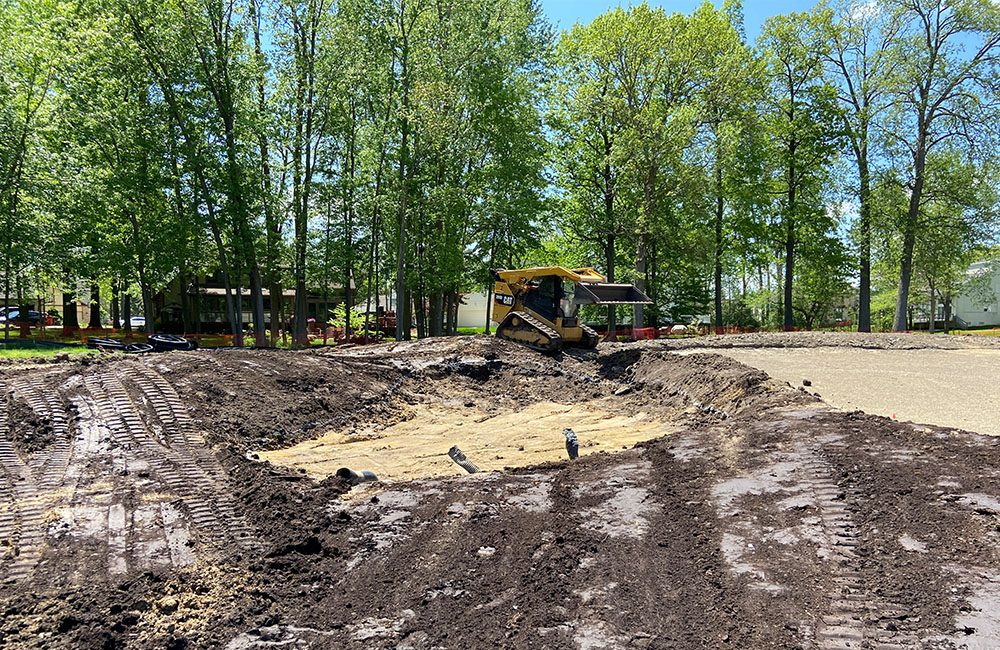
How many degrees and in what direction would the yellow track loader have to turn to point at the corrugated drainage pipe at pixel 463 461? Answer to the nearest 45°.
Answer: approximately 45° to its right

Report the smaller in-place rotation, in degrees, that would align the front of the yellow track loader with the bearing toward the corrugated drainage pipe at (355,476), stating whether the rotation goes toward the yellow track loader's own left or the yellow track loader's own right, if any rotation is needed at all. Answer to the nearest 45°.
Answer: approximately 45° to the yellow track loader's own right

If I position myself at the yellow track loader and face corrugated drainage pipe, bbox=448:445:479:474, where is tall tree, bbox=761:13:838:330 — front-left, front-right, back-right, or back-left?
back-left

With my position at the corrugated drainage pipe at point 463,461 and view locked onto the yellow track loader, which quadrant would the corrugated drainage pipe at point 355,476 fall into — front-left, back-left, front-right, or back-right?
back-left

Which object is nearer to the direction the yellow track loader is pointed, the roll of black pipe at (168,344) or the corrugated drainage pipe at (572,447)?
the corrugated drainage pipe

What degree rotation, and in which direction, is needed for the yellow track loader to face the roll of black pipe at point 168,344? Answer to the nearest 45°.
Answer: approximately 135° to its right

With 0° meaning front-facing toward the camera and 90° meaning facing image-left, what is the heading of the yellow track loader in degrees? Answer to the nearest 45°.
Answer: approximately 315°

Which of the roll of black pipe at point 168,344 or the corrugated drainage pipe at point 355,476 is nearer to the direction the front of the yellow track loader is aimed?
the corrugated drainage pipe
